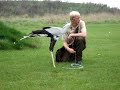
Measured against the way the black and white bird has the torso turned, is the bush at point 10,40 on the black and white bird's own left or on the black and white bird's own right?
on the black and white bird's own left

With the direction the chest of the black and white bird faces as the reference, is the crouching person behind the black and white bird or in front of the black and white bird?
in front

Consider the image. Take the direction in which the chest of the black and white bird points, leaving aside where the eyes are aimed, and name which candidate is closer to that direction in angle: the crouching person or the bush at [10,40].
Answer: the crouching person

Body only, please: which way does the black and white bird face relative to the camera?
to the viewer's right
